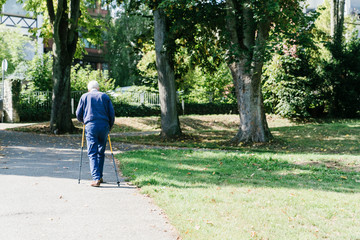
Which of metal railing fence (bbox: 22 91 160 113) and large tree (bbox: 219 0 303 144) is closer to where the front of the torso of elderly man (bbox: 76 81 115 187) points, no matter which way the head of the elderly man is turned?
the metal railing fence

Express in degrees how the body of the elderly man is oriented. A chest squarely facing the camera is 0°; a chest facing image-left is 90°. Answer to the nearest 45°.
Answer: approximately 180°

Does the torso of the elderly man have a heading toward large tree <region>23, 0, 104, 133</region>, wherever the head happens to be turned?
yes

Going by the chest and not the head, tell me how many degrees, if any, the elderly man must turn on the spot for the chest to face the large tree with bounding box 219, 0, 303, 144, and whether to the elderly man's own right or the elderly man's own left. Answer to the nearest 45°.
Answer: approximately 45° to the elderly man's own right

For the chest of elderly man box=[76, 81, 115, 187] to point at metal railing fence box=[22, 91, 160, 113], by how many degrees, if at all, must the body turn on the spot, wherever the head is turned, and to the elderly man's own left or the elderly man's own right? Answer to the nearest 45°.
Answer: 0° — they already face it
